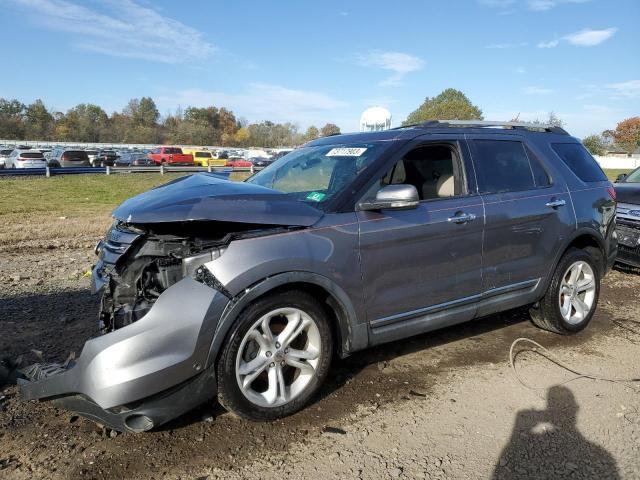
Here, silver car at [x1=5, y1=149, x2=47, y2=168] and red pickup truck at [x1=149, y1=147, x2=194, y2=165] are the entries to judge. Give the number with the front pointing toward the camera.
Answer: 0

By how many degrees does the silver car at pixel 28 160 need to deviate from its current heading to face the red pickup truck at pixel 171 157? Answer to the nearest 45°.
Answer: approximately 90° to its right

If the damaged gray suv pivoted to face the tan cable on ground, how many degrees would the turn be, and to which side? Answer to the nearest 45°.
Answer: approximately 135° to its left

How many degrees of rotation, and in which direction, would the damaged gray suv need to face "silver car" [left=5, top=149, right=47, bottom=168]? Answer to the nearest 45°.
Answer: approximately 90° to its right

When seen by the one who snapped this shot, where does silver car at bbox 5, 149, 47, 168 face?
facing away from the viewer and to the left of the viewer

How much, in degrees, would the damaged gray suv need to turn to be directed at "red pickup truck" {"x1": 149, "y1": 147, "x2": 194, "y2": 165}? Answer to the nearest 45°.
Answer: approximately 135° to its right

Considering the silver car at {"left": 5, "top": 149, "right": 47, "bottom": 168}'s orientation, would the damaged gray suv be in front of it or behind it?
behind

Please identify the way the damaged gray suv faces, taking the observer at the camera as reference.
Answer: facing the viewer and to the left of the viewer
